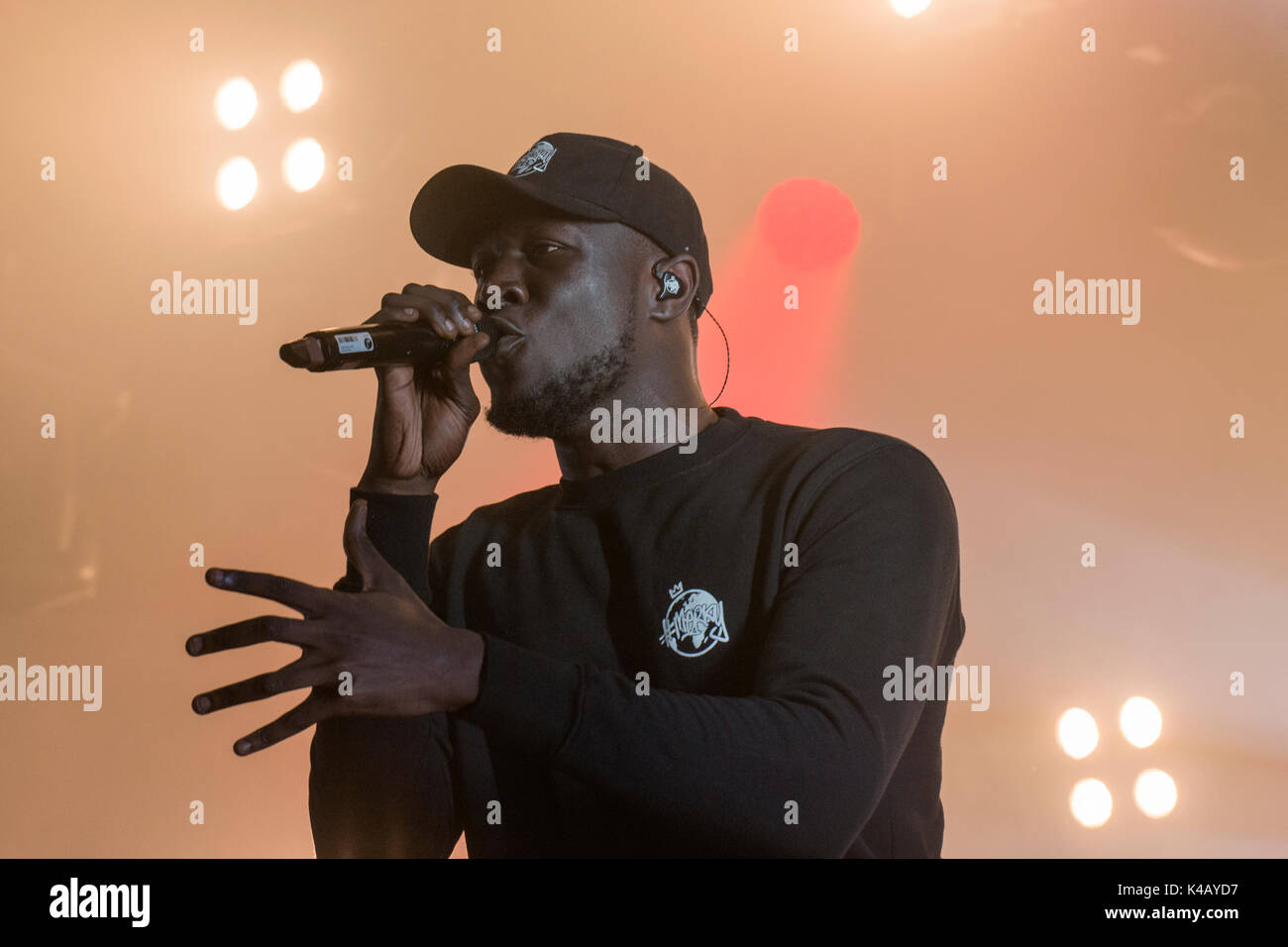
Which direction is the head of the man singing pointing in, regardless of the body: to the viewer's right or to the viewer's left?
to the viewer's left

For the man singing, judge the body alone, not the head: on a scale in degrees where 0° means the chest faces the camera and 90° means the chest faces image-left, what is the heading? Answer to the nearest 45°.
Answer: approximately 45°
